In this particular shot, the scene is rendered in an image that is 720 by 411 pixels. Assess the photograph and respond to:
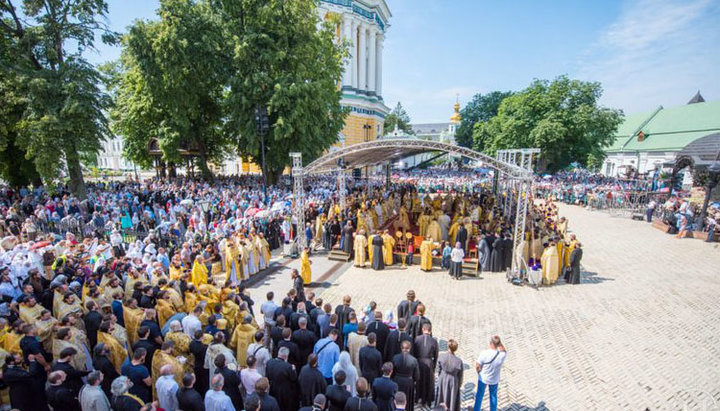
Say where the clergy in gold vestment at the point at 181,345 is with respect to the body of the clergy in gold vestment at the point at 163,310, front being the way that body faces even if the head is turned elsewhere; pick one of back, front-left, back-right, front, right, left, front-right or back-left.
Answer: back-right

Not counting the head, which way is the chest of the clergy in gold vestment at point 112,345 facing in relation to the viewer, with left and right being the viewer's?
facing away from the viewer and to the right of the viewer

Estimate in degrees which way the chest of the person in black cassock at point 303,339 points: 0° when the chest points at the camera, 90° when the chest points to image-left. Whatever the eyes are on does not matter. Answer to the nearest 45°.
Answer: approximately 180°

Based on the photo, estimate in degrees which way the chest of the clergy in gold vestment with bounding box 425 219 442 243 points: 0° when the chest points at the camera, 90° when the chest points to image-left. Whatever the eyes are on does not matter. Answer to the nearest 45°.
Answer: approximately 180°

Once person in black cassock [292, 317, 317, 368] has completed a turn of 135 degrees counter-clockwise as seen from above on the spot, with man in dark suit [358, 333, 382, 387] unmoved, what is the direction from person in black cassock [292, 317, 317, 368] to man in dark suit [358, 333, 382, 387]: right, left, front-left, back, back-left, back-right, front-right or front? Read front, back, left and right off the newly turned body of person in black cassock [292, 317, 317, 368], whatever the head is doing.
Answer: left

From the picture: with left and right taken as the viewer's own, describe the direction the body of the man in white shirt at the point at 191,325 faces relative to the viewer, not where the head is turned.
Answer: facing away from the viewer and to the right of the viewer

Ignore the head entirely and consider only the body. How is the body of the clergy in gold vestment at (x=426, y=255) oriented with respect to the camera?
away from the camera
